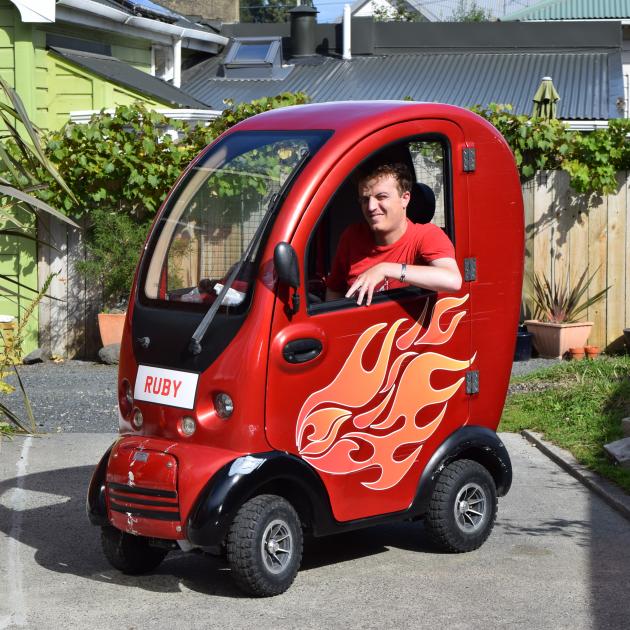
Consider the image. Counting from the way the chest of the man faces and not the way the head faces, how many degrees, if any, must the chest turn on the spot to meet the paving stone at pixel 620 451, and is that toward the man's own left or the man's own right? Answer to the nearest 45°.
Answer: approximately 180°

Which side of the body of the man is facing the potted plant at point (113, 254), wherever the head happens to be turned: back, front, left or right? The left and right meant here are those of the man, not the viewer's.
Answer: right

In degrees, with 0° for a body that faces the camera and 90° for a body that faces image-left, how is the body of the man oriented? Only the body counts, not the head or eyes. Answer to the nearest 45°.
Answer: approximately 45°

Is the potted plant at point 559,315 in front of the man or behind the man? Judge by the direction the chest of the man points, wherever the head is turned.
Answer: behind

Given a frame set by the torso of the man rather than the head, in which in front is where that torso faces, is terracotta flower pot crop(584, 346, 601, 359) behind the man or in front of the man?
behind
